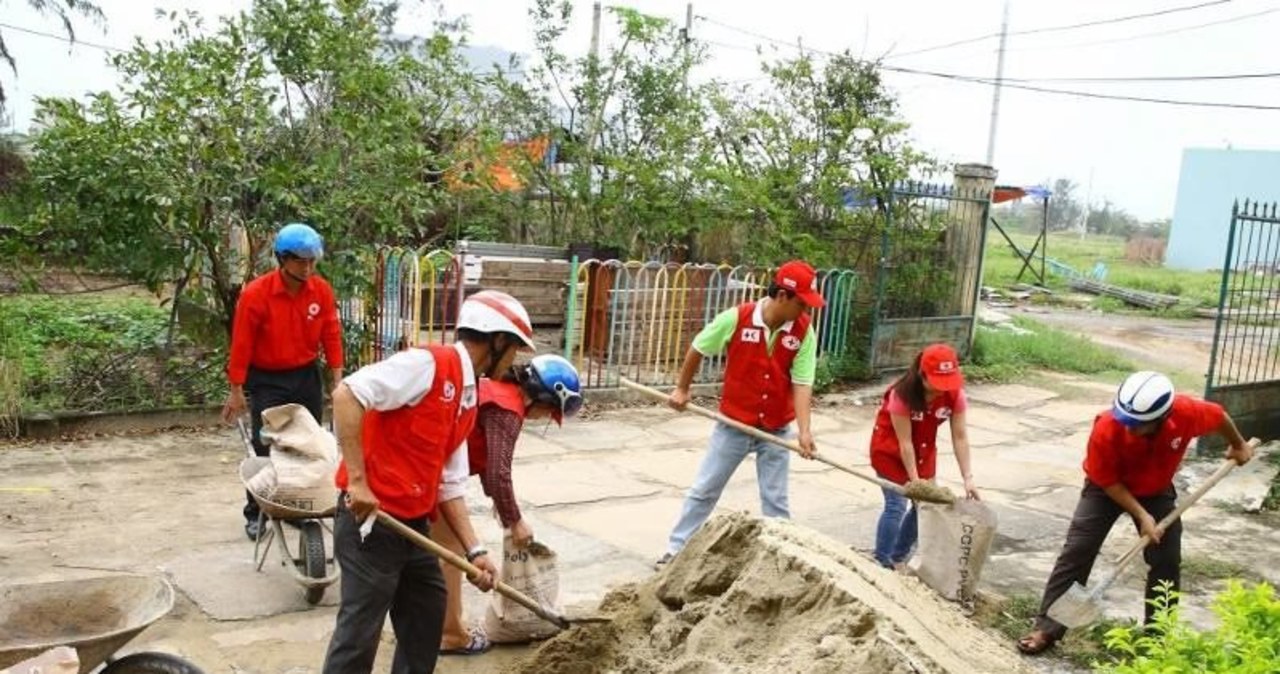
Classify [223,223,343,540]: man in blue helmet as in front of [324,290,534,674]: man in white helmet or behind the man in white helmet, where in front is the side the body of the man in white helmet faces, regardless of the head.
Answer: behind

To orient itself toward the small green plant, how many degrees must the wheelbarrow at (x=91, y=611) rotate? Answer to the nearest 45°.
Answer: approximately 45° to its right

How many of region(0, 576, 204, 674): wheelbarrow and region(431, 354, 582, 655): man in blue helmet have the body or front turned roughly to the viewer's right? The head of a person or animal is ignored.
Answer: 2

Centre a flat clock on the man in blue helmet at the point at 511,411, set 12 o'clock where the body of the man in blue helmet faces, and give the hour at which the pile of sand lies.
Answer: The pile of sand is roughly at 1 o'clock from the man in blue helmet.

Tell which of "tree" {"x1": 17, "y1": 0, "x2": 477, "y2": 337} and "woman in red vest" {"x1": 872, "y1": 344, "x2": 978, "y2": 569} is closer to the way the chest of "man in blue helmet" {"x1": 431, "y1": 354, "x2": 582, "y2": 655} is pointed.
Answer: the woman in red vest

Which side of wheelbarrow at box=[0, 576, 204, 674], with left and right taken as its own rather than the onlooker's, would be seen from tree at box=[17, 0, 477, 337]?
left

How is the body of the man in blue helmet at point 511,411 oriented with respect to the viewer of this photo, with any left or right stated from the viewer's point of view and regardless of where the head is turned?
facing to the right of the viewer

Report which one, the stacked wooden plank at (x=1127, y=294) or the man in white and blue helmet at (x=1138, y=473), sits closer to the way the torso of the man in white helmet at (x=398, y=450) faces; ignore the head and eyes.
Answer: the man in white and blue helmet

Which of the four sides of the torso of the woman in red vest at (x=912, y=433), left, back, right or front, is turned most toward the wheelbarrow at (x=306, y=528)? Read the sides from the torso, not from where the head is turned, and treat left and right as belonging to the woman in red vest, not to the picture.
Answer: right

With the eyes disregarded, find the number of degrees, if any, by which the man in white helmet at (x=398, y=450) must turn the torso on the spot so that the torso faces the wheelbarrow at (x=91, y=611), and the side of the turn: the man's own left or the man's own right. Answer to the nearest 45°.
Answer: approximately 135° to the man's own right

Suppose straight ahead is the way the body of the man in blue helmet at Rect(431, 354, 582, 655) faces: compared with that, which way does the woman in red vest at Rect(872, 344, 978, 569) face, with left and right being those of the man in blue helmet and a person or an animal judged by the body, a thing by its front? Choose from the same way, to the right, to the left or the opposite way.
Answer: to the right

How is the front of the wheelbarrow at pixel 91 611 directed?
to the viewer's right

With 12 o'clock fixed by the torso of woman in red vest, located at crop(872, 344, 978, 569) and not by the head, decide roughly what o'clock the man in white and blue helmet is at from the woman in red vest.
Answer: The man in white and blue helmet is roughly at 11 o'clock from the woman in red vest.
